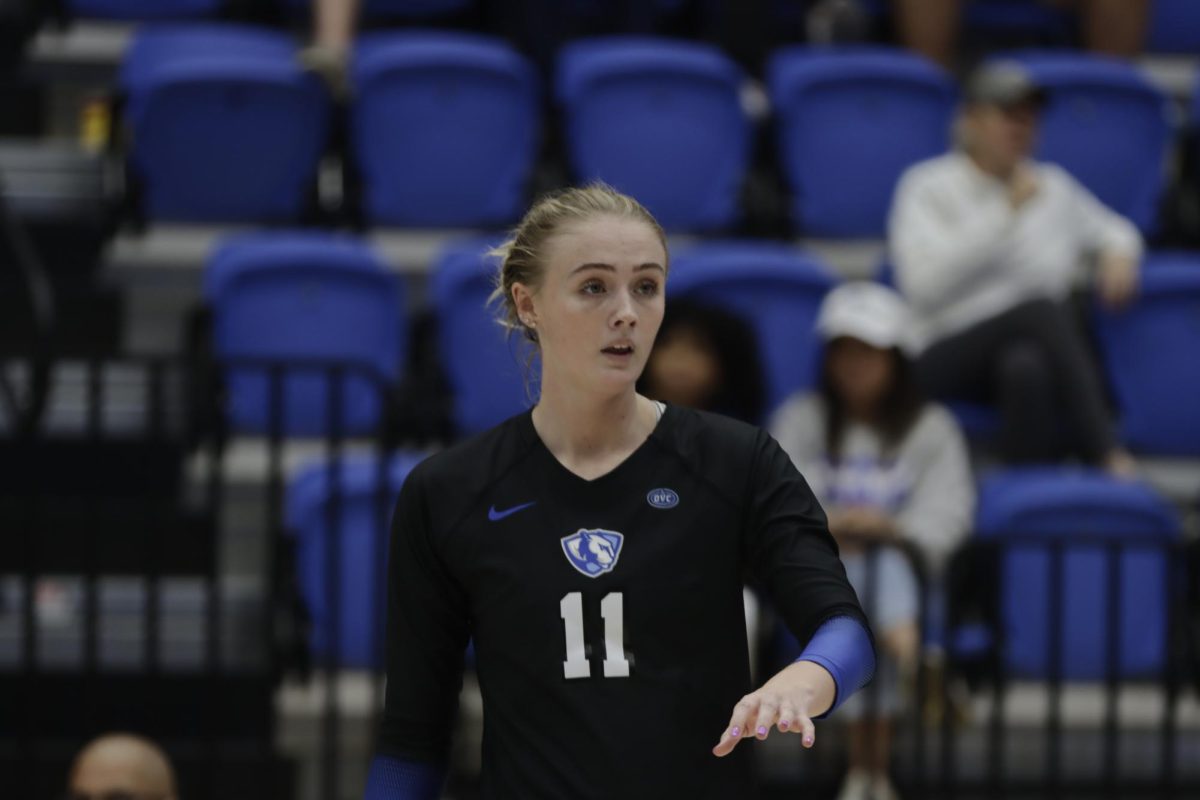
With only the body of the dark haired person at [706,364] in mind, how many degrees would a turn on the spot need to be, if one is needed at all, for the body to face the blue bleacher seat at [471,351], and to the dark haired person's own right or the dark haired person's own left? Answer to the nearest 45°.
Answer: approximately 90° to the dark haired person's own right

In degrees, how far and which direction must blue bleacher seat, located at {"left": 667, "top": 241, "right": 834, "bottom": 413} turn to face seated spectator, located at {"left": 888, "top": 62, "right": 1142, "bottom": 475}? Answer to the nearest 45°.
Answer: approximately 90° to its left

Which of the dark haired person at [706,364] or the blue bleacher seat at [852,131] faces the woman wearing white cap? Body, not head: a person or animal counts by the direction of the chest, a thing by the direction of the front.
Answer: the blue bleacher seat

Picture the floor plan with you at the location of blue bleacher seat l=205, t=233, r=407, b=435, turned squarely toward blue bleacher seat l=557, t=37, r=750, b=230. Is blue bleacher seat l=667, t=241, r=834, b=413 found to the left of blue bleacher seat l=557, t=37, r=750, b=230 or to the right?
right

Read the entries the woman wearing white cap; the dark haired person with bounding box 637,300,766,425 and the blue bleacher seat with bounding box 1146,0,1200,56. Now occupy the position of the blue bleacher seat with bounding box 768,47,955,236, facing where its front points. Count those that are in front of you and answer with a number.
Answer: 2

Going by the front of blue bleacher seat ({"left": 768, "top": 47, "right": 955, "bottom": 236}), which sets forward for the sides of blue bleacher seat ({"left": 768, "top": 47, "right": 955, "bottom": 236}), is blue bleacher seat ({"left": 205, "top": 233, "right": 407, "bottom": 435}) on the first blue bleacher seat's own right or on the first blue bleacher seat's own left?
on the first blue bleacher seat's own right
